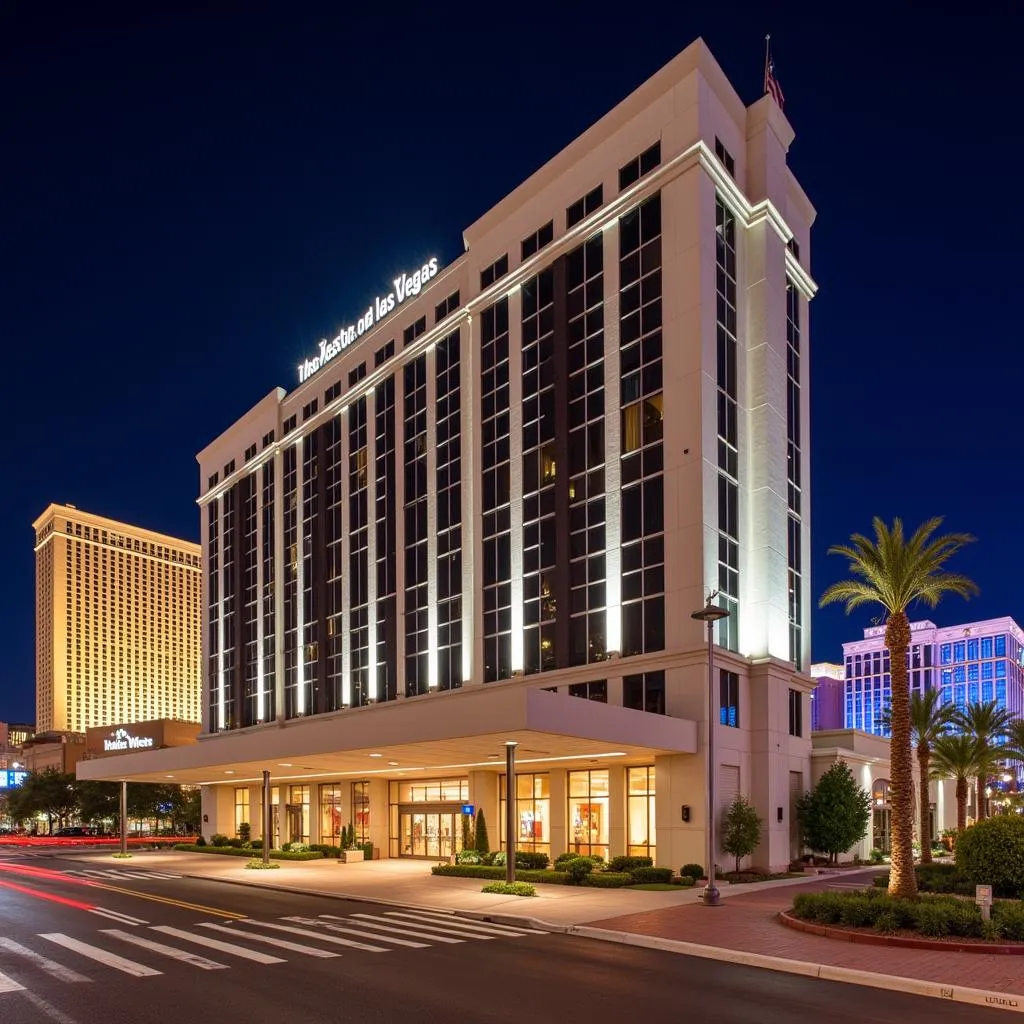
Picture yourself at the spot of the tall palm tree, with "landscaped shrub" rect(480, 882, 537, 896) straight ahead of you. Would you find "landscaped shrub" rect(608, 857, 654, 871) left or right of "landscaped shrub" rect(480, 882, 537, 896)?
right

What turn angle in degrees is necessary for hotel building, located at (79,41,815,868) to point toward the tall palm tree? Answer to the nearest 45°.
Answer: approximately 45° to its left

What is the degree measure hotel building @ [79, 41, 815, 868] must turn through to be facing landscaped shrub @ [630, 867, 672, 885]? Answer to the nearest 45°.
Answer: approximately 45° to its left

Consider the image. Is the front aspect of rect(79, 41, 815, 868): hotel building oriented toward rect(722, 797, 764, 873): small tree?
no

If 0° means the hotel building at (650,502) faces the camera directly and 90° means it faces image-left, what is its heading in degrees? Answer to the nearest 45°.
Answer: approximately 45°

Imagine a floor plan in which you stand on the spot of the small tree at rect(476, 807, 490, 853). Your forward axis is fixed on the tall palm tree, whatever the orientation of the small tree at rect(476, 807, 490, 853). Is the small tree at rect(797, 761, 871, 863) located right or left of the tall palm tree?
left
